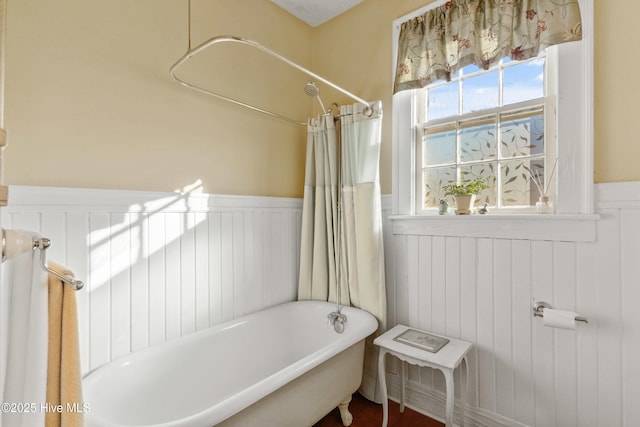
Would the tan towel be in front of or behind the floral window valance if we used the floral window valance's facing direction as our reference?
in front

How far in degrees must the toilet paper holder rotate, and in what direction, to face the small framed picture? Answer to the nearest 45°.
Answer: approximately 45° to its right

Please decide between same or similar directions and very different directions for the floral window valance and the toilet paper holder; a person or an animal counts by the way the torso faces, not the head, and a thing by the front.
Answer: same or similar directions

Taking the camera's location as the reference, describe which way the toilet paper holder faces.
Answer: facing the viewer and to the left of the viewer

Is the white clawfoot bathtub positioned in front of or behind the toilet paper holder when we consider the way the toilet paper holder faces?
in front

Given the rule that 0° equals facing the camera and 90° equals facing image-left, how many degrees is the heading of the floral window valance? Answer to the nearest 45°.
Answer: approximately 45°

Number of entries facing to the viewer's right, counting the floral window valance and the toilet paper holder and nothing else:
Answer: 0
